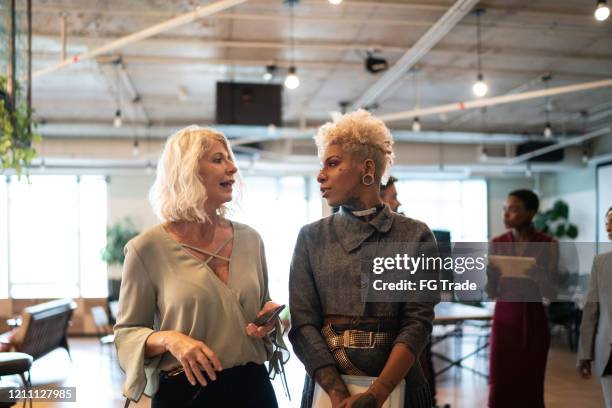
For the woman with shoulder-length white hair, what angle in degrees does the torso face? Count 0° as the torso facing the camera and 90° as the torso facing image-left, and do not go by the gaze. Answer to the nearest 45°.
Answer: approximately 315°

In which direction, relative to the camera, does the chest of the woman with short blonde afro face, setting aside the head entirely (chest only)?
toward the camera

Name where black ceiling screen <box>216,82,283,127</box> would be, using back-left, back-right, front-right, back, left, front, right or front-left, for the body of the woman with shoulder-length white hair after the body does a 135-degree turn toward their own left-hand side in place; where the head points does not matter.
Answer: front

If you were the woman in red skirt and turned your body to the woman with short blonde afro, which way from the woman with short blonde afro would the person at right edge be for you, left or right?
left

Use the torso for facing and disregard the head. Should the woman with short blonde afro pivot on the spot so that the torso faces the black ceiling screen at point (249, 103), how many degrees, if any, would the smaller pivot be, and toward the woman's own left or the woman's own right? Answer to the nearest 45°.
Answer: approximately 180°

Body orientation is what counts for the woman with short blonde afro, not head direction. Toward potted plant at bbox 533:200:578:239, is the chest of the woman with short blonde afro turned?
no

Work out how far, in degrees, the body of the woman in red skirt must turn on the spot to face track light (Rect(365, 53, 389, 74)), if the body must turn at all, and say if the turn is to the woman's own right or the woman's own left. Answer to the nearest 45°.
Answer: approximately 90° to the woman's own right

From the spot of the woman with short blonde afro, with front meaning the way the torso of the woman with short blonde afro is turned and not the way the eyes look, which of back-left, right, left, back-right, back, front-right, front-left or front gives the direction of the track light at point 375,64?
back

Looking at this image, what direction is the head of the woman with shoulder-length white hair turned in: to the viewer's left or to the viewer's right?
to the viewer's right

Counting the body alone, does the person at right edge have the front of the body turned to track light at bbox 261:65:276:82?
no

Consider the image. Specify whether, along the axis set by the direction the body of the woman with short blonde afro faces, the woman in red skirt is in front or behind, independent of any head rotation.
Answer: behind

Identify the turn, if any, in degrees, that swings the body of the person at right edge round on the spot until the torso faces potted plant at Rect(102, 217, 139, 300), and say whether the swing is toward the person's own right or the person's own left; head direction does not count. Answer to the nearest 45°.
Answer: approximately 135° to the person's own right

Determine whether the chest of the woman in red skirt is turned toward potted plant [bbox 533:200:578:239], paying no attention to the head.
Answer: no

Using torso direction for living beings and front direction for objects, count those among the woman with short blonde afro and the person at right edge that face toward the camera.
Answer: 2

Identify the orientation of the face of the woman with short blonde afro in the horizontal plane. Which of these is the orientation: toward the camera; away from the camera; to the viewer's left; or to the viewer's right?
to the viewer's left

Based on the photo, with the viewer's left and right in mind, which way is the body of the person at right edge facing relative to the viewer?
facing the viewer

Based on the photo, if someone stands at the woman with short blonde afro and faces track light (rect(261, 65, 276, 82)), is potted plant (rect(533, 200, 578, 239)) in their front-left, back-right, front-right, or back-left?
front-right

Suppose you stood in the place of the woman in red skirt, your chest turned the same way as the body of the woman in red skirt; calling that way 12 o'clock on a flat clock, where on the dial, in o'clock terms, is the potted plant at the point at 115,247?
The potted plant is roughly at 3 o'clock from the woman in red skirt.
